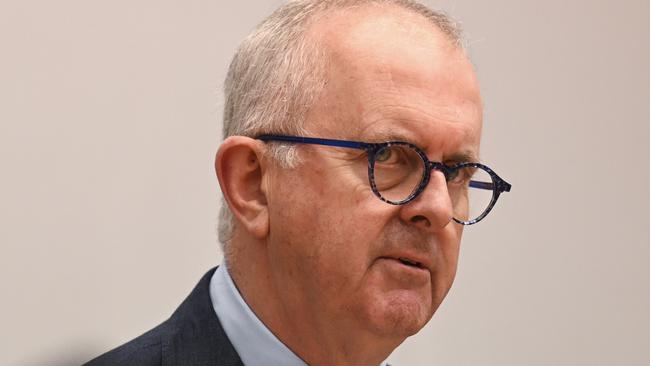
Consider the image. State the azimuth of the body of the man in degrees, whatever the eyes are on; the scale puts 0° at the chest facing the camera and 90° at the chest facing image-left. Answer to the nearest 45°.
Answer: approximately 315°

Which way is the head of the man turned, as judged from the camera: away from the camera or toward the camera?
toward the camera
